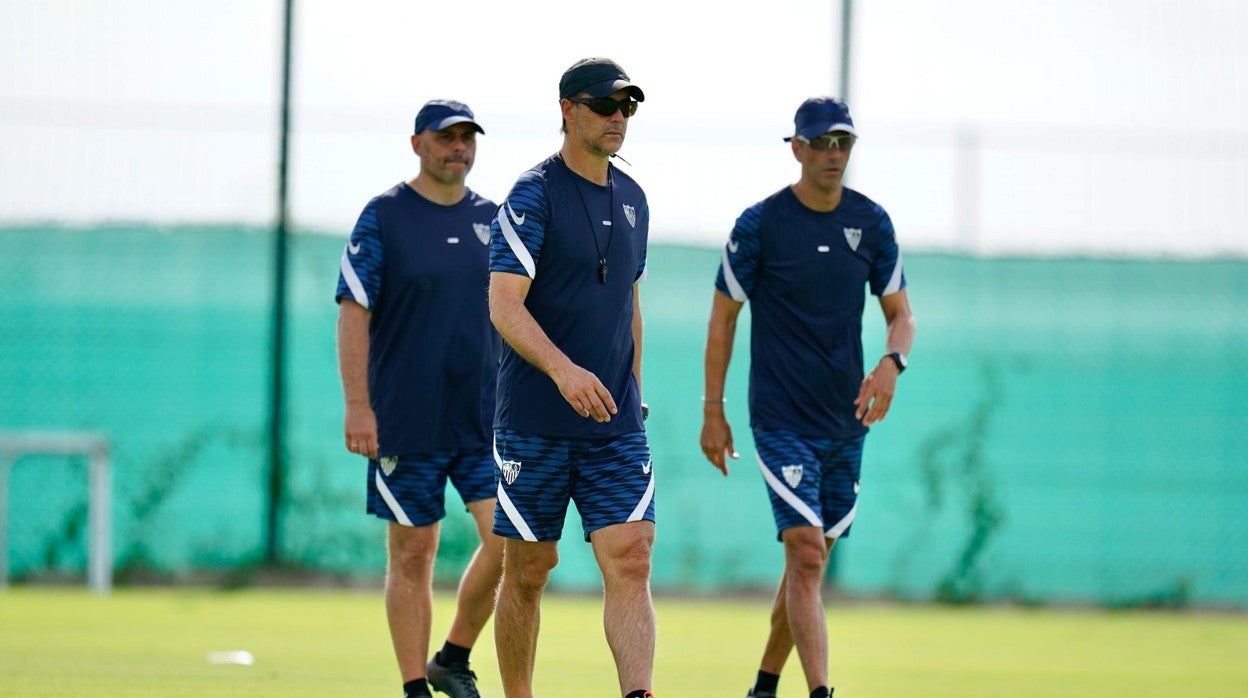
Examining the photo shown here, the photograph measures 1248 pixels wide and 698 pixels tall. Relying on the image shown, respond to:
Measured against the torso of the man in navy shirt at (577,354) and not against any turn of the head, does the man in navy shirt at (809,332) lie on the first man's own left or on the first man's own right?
on the first man's own left

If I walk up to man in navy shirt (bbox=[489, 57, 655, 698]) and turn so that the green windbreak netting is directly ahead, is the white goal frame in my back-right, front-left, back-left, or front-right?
front-left

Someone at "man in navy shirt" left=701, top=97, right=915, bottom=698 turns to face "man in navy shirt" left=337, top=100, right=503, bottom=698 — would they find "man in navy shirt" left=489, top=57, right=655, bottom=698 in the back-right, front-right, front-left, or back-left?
front-left

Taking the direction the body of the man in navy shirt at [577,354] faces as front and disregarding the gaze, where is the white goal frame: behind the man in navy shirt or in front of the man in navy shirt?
behind

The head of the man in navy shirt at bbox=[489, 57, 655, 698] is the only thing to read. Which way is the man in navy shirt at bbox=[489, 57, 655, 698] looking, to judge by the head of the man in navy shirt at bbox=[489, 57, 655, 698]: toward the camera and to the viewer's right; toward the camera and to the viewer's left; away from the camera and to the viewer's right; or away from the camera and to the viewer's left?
toward the camera and to the viewer's right

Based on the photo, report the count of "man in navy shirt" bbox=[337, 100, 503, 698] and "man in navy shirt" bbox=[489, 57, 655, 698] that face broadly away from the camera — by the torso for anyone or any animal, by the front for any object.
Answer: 0

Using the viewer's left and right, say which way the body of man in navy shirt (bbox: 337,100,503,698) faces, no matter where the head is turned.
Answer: facing the viewer and to the right of the viewer

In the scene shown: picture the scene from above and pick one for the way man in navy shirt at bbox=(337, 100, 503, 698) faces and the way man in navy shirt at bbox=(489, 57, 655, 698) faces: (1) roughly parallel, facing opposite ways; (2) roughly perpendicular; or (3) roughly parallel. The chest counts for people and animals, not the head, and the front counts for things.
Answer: roughly parallel

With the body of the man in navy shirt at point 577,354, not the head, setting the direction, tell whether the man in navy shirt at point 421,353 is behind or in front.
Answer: behind
